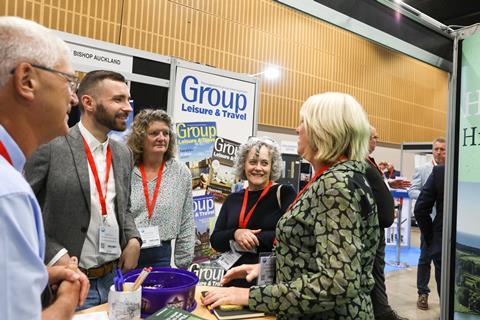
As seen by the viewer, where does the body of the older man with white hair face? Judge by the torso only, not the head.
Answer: to the viewer's right

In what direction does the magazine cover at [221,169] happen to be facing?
toward the camera

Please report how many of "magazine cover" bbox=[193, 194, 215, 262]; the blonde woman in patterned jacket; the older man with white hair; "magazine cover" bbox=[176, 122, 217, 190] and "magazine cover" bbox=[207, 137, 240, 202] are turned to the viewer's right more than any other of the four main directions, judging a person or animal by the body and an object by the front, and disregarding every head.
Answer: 1

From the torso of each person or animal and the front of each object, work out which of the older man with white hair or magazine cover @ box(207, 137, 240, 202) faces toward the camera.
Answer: the magazine cover

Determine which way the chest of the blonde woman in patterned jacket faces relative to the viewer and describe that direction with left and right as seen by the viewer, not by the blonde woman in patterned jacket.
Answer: facing to the left of the viewer

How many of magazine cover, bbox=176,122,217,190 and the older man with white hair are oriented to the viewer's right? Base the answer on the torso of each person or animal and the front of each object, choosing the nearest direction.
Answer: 1

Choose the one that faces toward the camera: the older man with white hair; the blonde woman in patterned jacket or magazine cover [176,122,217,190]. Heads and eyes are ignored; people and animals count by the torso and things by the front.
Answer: the magazine cover

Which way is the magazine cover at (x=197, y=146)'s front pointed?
toward the camera

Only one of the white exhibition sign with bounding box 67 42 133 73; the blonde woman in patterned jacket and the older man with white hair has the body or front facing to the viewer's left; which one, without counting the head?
the blonde woman in patterned jacket

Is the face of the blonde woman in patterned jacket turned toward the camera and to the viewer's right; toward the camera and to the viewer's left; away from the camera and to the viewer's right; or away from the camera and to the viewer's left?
away from the camera and to the viewer's left
